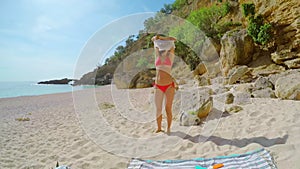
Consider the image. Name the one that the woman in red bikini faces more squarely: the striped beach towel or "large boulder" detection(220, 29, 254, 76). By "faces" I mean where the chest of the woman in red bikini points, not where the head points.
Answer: the striped beach towel

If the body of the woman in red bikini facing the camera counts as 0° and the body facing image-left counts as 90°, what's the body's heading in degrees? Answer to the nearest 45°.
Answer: approximately 0°

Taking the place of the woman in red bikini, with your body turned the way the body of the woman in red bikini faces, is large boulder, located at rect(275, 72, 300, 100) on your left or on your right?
on your left

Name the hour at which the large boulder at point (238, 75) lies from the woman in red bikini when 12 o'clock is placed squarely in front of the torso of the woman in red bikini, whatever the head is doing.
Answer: The large boulder is roughly at 7 o'clock from the woman in red bikini.

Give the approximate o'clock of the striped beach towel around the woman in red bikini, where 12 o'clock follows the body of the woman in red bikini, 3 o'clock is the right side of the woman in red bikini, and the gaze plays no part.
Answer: The striped beach towel is roughly at 11 o'clock from the woman in red bikini.

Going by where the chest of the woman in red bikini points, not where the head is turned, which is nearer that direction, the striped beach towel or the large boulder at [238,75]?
the striped beach towel

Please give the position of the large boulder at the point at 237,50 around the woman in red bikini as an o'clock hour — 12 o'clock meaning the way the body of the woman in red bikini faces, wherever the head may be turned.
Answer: The large boulder is roughly at 7 o'clock from the woman in red bikini.
